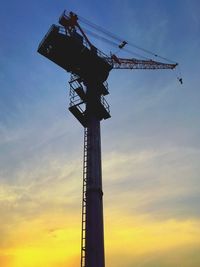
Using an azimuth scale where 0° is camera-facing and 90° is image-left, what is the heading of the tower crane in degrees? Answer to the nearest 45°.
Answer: approximately 225°
